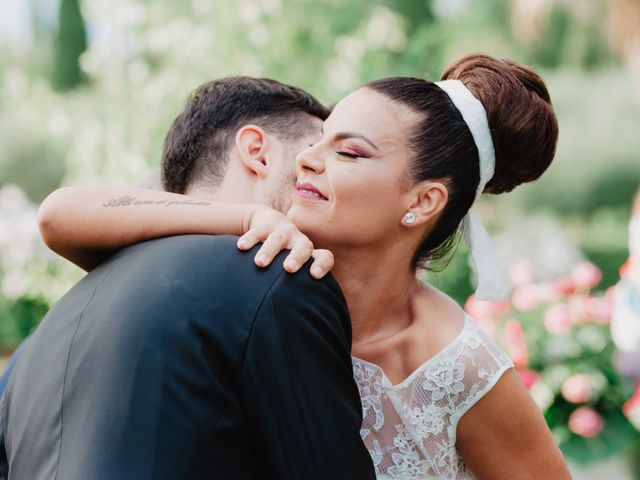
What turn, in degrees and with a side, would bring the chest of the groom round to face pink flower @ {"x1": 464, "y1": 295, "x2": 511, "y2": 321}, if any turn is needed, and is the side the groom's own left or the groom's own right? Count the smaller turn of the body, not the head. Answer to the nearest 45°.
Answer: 0° — they already face it

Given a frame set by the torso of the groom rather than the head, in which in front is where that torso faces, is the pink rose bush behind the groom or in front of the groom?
in front

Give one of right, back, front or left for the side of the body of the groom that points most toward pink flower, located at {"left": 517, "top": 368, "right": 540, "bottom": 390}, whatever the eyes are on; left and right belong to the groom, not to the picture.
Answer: front

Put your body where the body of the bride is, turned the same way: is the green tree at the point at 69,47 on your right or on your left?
on your right

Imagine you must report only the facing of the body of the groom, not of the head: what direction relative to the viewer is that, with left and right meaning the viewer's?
facing away from the viewer and to the right of the viewer

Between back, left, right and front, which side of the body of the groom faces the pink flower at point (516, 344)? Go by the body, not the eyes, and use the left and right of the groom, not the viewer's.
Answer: front

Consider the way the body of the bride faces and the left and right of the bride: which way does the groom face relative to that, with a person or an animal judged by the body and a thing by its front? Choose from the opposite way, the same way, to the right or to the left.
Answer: the opposite way

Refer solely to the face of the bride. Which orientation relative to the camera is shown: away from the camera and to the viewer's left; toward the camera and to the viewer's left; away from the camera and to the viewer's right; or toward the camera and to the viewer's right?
toward the camera and to the viewer's left

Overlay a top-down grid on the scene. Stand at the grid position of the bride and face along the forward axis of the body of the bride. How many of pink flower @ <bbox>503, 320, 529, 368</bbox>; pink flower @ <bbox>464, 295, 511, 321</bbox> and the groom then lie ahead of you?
1

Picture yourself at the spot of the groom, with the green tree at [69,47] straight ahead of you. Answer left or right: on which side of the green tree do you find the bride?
right

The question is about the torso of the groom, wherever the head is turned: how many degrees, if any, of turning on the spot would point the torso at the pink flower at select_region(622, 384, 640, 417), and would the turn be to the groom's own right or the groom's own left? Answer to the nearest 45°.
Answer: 0° — they already face it

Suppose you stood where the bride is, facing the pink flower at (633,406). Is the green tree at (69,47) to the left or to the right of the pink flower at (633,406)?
left

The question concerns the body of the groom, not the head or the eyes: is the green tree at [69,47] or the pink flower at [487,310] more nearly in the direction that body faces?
the pink flower

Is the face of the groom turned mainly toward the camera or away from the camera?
away from the camera

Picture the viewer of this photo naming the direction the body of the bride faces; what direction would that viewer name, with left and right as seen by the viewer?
facing the viewer and to the left of the viewer

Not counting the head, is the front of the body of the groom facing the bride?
yes
